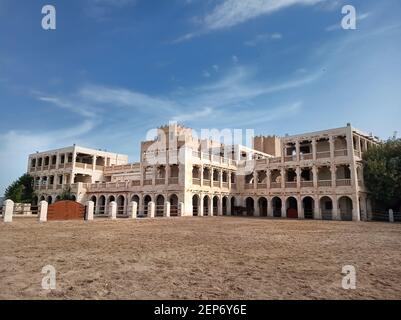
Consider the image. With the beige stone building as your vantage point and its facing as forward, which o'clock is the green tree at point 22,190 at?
The green tree is roughly at 2 o'clock from the beige stone building.

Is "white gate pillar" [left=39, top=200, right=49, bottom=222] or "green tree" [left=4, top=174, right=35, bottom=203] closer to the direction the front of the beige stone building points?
the white gate pillar

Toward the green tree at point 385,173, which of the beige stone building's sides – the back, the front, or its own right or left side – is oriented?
left

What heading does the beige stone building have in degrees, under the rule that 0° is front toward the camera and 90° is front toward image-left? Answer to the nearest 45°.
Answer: approximately 45°

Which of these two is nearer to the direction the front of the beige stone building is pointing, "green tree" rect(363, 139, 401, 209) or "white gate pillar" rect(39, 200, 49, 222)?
the white gate pillar

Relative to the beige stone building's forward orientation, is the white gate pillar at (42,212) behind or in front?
in front

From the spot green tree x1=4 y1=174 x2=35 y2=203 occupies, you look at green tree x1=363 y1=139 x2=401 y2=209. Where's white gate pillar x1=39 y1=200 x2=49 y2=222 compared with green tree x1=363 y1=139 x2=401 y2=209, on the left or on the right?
right
